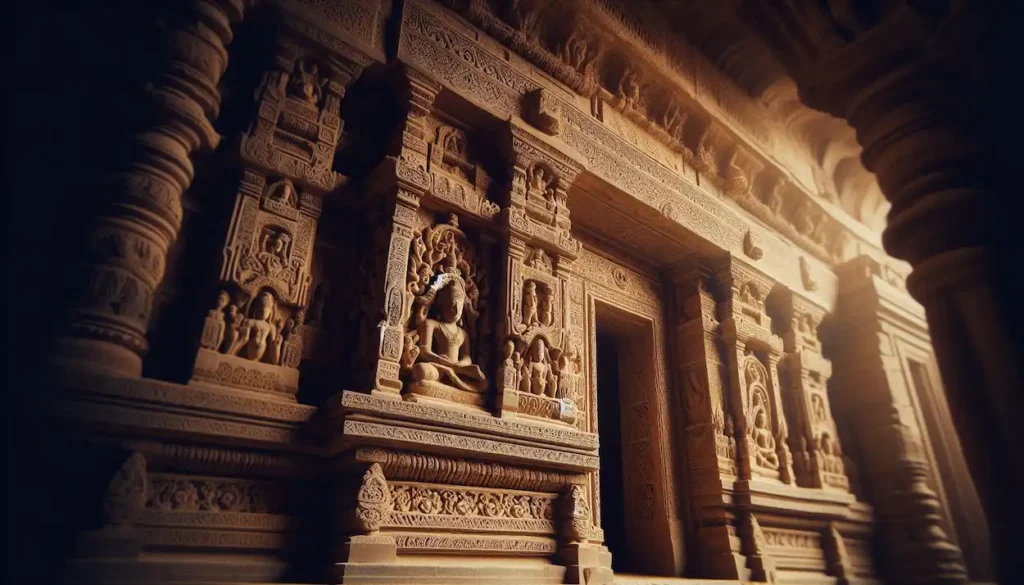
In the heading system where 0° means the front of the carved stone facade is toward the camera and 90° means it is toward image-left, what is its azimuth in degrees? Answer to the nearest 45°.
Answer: approximately 315°

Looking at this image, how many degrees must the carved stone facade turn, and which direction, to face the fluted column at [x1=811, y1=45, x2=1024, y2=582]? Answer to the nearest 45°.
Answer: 0° — it already faces it
